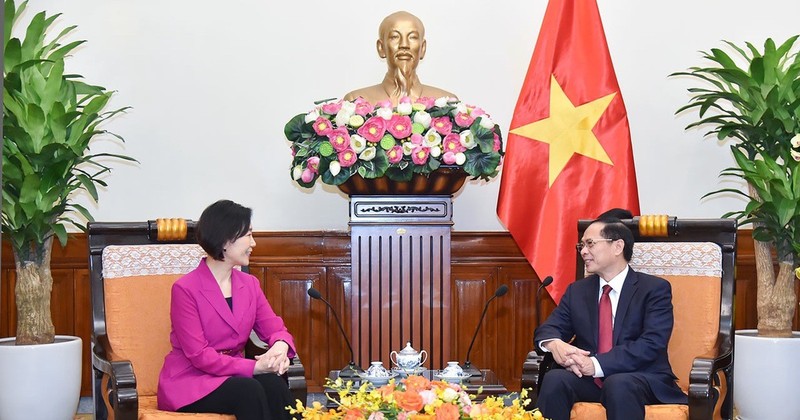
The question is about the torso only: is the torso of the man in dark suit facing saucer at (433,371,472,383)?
yes

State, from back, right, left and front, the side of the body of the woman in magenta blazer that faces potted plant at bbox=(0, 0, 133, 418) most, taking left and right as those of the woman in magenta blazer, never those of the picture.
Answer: back

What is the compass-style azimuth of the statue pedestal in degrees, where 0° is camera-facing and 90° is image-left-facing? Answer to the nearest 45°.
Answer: approximately 0°

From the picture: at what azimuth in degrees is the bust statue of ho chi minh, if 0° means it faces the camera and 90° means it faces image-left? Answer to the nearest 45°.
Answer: approximately 0°

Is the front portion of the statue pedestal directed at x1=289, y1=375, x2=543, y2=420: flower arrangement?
yes

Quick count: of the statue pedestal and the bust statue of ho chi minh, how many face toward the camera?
2

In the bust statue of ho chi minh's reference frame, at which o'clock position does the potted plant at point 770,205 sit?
The potted plant is roughly at 9 o'clock from the bust statue of ho chi minh.

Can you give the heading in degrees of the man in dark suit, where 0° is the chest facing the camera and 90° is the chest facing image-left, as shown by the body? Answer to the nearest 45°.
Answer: approximately 45°

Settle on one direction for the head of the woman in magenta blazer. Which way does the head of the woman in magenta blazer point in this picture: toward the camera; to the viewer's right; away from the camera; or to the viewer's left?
to the viewer's right

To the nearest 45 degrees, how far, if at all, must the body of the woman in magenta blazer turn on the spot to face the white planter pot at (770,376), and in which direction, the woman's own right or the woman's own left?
approximately 45° to the woman's own left

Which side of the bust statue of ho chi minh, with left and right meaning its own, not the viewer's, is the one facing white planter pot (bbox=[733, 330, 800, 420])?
left
